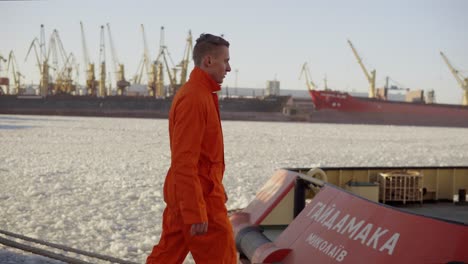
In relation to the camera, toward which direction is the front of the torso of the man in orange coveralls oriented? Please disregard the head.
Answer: to the viewer's right

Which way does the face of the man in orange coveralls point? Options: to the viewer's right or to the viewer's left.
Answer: to the viewer's right
